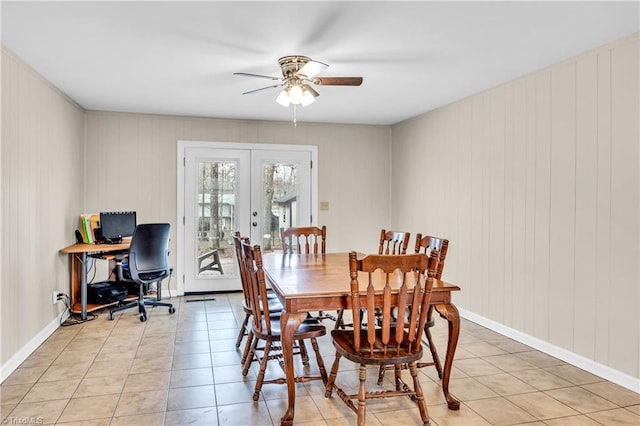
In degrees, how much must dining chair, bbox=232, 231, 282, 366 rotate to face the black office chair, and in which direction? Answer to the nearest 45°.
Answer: approximately 135° to its left

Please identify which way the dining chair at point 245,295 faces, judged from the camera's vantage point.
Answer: facing to the right of the viewer

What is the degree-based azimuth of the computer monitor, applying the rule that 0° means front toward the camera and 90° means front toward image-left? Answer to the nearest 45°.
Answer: approximately 315°

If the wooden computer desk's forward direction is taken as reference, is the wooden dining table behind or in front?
in front

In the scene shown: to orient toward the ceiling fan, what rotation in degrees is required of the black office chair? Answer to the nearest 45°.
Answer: approximately 180°

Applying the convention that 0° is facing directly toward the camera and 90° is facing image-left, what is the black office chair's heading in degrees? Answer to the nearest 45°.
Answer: approximately 135°

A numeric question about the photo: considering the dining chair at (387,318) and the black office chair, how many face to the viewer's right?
0

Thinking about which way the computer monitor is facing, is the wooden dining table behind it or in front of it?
in front

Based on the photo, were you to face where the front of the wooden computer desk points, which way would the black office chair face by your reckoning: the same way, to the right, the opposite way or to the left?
the opposite way

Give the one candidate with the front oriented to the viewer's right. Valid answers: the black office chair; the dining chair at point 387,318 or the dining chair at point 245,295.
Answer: the dining chair at point 245,295

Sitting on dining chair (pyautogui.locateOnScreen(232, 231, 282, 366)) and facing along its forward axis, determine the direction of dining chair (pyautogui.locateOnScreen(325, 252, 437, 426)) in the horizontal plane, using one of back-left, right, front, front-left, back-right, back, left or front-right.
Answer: front-right

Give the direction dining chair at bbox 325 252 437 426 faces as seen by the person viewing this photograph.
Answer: facing away from the viewer and to the left of the viewer

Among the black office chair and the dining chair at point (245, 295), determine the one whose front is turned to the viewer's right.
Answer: the dining chair

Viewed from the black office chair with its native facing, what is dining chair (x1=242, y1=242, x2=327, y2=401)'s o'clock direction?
The dining chair is roughly at 7 o'clock from the black office chair.
